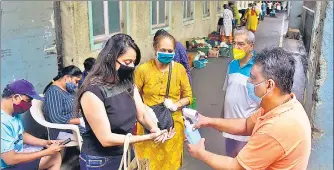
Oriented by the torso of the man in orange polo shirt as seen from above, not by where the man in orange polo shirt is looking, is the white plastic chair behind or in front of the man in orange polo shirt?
in front

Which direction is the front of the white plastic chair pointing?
to the viewer's right

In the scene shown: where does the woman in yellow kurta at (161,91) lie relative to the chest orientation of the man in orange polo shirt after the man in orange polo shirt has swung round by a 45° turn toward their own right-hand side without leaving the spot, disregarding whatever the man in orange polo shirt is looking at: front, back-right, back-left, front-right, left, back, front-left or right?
front

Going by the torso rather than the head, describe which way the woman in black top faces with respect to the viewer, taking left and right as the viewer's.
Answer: facing the viewer and to the right of the viewer

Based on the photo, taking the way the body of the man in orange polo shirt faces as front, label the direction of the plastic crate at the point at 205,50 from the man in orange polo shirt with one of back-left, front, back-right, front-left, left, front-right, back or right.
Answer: right

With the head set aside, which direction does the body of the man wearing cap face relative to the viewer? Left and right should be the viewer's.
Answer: facing to the right of the viewer

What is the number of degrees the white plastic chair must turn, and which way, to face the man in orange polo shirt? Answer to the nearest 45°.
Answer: approximately 45° to its right

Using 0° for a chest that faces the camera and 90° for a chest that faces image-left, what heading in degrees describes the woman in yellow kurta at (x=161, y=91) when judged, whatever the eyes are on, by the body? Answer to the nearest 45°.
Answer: approximately 0°

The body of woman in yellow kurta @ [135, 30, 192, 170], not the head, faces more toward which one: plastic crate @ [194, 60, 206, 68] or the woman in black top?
the woman in black top

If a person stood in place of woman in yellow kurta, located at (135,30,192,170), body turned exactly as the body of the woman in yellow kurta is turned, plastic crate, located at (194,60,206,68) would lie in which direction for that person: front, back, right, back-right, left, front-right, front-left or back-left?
back

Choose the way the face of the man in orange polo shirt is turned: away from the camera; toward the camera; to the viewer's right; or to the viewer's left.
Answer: to the viewer's left

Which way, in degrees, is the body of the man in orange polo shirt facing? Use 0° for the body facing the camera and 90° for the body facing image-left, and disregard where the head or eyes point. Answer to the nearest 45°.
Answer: approximately 90°
